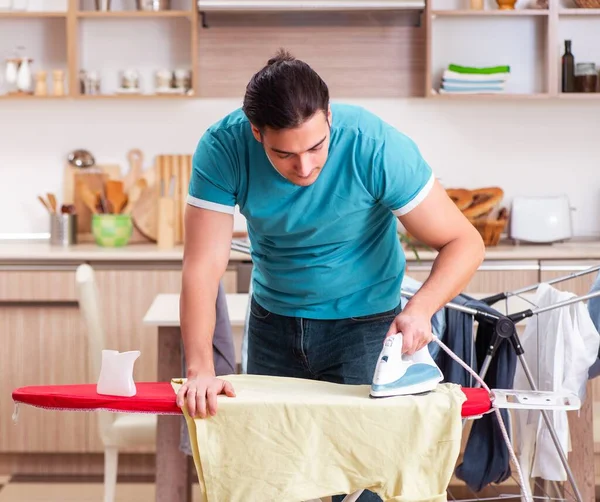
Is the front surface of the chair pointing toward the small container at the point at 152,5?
no

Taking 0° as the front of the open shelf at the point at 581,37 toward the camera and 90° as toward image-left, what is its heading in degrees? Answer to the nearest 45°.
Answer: approximately 0°

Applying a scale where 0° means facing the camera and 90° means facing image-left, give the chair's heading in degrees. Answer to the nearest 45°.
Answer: approximately 270°

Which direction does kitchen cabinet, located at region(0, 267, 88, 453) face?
toward the camera

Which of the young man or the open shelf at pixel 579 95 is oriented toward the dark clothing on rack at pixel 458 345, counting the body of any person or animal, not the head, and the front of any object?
the open shelf

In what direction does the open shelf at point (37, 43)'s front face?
toward the camera

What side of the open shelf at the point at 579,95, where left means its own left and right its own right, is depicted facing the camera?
front

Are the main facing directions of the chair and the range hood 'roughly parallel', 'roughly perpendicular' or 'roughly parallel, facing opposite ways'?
roughly perpendicular

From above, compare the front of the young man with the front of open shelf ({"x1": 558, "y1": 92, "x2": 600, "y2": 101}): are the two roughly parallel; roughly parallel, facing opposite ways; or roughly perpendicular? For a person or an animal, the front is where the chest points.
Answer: roughly parallel

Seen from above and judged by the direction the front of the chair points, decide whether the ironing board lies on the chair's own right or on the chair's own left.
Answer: on the chair's own right

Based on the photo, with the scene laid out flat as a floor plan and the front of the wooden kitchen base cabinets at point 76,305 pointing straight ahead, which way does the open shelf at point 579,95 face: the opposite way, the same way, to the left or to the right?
the same way

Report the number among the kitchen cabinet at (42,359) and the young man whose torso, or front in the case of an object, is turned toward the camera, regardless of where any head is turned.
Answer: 2

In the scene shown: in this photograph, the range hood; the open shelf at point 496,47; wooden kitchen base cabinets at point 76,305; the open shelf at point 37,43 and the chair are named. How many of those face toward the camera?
4

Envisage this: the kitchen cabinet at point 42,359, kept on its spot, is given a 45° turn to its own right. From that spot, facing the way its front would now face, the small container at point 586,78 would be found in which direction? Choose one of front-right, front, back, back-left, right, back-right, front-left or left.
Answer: back-left

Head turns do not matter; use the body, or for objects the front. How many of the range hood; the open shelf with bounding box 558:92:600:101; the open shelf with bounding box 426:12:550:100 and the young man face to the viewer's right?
0

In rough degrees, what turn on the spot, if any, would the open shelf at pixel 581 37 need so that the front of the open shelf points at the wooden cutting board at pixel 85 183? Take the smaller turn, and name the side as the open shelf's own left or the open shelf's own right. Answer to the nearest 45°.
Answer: approximately 90° to the open shelf's own right
